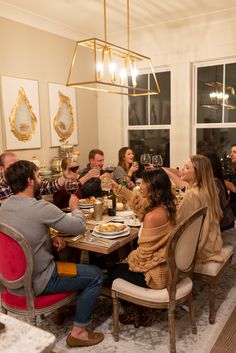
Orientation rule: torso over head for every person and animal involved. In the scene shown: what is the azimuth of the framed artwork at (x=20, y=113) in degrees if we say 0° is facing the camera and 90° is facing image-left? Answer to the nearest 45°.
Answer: approximately 315°

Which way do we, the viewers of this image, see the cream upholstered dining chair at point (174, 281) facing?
facing away from the viewer and to the left of the viewer

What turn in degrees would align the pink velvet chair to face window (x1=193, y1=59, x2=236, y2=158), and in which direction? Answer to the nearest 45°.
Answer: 0° — it already faces it

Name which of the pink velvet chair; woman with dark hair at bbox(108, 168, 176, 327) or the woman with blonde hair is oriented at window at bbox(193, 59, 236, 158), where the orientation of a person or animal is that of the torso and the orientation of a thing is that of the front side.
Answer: the pink velvet chair

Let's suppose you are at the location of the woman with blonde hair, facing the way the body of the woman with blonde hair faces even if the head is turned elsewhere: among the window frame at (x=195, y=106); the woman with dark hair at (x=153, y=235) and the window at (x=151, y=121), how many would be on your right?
2

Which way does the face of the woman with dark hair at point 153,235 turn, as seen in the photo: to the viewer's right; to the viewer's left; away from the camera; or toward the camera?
to the viewer's left

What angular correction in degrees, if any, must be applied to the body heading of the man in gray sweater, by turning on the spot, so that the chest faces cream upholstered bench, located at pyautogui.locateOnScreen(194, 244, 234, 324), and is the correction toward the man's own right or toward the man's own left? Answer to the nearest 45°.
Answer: approximately 45° to the man's own right

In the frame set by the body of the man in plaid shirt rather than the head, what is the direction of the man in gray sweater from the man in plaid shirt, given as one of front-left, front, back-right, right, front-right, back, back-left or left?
right

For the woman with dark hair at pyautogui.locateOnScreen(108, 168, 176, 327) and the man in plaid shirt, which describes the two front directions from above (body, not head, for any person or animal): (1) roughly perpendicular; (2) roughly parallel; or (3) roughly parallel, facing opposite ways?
roughly parallel, facing opposite ways

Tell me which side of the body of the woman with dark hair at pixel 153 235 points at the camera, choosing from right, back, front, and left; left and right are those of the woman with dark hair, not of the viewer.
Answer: left

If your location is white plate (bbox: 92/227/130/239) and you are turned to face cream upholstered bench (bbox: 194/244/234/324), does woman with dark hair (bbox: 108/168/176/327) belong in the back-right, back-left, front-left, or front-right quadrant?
front-right

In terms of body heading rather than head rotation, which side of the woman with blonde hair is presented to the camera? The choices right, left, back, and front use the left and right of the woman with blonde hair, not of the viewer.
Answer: left

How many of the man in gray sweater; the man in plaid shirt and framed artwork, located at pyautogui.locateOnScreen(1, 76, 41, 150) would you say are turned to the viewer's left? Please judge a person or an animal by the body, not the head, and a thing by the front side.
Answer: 0

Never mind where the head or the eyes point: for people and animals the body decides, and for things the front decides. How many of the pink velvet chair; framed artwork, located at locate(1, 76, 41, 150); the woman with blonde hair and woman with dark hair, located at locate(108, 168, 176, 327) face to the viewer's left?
2

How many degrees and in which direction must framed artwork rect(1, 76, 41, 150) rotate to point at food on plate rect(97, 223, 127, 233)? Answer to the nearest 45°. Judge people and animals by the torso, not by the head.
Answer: approximately 45° to its right

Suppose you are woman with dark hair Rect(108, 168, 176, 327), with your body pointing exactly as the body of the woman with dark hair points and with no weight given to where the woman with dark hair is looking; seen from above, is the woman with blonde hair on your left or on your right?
on your right

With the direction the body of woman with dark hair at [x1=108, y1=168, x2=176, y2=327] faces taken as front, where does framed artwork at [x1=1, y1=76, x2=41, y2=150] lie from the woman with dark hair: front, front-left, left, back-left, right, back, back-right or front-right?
front-right

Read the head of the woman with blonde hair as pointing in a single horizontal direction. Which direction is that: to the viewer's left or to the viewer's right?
to the viewer's left

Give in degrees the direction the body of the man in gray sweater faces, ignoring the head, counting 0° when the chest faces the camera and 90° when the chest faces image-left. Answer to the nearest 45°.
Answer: approximately 225°

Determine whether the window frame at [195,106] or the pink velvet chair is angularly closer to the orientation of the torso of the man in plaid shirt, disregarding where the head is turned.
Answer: the window frame

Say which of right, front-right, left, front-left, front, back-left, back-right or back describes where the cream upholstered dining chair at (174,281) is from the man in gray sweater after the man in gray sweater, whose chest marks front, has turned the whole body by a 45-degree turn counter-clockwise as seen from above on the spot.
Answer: right

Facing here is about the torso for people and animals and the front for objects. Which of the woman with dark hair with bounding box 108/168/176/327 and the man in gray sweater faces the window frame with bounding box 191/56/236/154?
the man in gray sweater

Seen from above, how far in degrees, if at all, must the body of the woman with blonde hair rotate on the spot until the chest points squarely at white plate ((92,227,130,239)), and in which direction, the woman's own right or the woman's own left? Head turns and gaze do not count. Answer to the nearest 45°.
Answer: approximately 45° to the woman's own left
